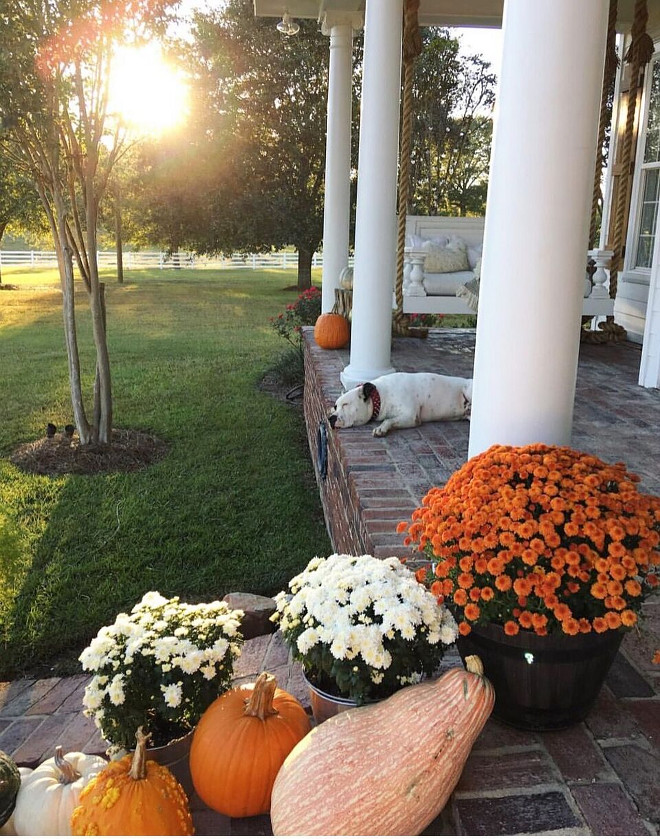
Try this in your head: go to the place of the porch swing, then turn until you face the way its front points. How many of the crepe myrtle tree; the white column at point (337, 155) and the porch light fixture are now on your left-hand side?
0

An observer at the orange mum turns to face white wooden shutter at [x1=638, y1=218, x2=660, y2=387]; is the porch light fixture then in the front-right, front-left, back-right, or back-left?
front-left

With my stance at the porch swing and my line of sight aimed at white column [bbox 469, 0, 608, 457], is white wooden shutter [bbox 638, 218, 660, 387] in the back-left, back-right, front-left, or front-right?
front-left

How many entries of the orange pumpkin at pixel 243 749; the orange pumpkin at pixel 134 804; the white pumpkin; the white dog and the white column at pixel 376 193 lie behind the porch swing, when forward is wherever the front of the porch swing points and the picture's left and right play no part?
0

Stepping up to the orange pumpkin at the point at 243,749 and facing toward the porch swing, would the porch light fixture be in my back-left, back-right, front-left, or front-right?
front-left

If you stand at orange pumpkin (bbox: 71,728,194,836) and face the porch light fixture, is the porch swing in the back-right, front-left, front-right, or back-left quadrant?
front-right

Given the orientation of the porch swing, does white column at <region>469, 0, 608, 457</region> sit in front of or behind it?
in front

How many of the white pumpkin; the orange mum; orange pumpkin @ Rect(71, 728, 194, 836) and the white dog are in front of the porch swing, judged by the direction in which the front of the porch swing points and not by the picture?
4

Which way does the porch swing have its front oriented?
toward the camera

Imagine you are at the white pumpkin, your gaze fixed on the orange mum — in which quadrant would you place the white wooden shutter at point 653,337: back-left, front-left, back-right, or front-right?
front-left

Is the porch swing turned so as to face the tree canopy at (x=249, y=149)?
no

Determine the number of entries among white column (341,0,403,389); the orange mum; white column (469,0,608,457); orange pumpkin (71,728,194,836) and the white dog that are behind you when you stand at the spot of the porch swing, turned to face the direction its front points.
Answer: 0

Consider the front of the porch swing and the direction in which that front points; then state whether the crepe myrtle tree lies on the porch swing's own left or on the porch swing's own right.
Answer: on the porch swing's own right

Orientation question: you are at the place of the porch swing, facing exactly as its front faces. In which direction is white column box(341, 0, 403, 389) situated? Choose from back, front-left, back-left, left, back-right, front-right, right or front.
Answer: front

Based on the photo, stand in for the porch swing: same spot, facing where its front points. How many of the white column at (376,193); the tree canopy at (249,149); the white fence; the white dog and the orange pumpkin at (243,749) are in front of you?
3

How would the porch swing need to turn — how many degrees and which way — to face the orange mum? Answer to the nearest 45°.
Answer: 0° — it already faces it
